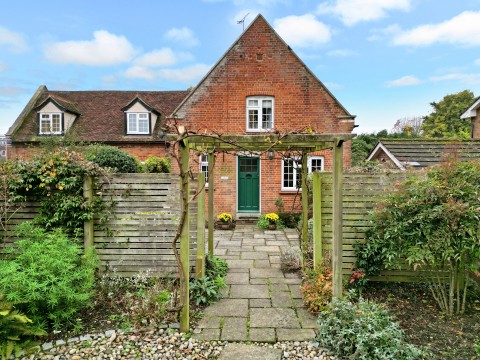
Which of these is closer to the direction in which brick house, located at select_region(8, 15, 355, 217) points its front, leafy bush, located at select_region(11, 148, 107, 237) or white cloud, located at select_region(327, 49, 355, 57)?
the leafy bush

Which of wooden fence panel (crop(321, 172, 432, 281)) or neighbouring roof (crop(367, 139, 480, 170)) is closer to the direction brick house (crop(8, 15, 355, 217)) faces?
the wooden fence panel

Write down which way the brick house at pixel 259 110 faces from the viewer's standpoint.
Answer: facing the viewer

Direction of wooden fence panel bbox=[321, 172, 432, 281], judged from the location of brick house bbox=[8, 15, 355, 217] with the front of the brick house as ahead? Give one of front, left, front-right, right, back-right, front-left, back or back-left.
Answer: front

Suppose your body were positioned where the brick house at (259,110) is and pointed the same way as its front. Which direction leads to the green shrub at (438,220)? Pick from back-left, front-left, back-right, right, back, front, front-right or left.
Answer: front

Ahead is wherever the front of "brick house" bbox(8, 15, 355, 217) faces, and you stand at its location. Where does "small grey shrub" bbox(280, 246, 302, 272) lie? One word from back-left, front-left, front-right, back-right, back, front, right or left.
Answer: front

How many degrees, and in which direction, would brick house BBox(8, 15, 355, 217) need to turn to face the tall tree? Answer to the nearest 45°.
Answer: approximately 135° to its left

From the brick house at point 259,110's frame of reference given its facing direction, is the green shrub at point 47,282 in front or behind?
in front

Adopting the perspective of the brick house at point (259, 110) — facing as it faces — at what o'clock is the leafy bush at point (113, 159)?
The leafy bush is roughly at 3 o'clock from the brick house.

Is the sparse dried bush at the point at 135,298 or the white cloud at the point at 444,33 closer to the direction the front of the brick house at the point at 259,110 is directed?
the sparse dried bush
